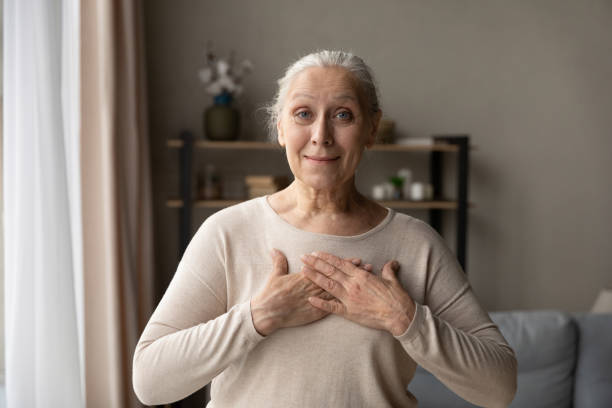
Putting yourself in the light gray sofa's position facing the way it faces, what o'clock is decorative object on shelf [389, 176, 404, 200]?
The decorative object on shelf is roughly at 4 o'clock from the light gray sofa.

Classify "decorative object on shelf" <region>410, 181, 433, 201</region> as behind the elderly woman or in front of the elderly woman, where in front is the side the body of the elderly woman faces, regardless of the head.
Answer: behind

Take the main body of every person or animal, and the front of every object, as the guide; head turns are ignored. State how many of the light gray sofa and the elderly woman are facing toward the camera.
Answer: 2

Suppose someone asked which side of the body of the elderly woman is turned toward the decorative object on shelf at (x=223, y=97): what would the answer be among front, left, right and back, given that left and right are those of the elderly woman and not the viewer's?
back

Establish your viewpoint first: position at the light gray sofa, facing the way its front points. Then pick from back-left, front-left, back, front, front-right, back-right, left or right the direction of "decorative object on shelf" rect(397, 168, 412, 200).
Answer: back-right

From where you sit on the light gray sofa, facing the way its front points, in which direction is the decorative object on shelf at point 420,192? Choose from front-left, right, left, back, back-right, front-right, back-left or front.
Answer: back-right

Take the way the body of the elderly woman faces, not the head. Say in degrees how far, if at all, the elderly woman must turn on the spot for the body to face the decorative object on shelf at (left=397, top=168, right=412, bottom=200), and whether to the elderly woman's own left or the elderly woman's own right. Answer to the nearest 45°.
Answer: approximately 180°

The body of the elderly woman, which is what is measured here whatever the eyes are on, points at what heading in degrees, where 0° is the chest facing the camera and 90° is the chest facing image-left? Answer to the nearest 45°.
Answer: approximately 0°

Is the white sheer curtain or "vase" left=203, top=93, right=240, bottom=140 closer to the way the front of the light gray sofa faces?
the white sheer curtain

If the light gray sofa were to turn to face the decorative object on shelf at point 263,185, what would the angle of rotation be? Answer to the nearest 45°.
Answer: approximately 90° to its right

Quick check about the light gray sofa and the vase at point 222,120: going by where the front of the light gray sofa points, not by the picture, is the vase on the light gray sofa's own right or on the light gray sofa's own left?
on the light gray sofa's own right
